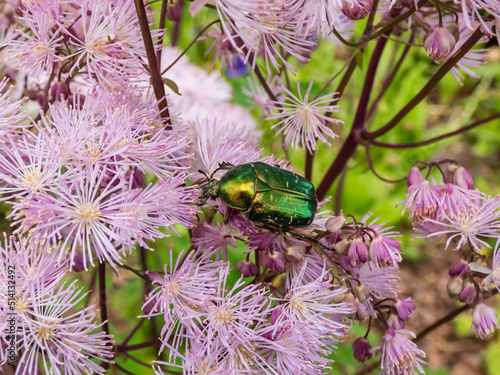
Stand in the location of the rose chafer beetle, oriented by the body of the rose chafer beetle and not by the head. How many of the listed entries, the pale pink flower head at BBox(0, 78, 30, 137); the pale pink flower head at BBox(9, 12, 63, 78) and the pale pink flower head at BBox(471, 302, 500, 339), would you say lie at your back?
1

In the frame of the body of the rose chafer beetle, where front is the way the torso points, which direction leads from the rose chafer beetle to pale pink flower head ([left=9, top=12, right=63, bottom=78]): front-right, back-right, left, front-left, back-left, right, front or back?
front

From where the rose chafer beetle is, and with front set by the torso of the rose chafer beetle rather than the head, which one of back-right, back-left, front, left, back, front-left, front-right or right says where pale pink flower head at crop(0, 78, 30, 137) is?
front

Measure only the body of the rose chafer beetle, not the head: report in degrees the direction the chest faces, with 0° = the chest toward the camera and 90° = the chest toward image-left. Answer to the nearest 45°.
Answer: approximately 90°
